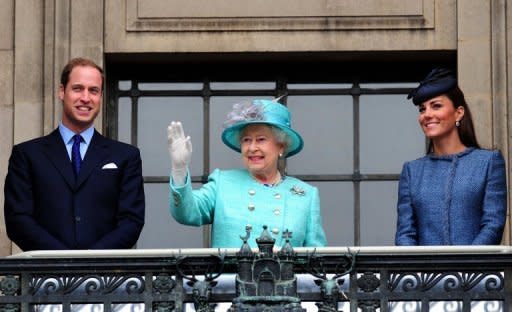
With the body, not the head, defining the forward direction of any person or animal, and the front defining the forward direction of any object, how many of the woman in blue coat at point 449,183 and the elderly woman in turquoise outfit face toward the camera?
2

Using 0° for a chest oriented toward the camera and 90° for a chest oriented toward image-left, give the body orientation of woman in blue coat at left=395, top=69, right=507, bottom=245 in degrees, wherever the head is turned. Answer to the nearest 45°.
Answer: approximately 0°

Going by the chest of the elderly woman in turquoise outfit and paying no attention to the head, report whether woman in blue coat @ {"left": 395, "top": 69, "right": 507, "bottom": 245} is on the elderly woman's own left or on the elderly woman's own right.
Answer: on the elderly woman's own left

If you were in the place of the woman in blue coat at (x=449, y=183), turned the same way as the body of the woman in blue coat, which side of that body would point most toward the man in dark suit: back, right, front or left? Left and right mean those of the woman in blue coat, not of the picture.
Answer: right

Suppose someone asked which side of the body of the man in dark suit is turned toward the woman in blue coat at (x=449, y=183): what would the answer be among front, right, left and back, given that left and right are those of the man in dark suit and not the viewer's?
left

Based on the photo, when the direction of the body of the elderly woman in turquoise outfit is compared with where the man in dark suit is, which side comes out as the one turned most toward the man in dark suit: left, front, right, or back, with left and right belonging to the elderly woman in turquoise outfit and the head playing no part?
right

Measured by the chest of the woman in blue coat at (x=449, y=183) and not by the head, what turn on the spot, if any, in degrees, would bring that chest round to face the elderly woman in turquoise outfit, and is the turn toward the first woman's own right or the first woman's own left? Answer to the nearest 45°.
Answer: approximately 90° to the first woman's own right
